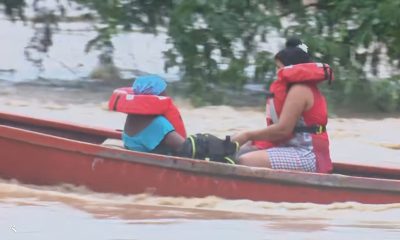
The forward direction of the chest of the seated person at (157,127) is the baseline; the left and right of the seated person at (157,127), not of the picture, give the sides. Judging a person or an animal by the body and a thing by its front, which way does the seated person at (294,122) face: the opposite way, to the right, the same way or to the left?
the opposite way

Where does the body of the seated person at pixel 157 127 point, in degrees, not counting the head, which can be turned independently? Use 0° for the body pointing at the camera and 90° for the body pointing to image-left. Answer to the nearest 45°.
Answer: approximately 270°

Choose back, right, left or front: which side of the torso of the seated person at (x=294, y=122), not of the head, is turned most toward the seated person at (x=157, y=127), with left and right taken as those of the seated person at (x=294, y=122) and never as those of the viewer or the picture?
front

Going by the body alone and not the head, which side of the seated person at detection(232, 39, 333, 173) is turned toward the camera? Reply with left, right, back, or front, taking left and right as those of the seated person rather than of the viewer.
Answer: left

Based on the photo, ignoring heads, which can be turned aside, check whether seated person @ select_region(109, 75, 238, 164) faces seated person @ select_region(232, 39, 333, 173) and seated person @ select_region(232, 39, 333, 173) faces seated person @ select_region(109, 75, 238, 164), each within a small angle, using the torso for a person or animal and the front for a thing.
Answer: yes

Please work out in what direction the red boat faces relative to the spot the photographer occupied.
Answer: facing to the left of the viewer

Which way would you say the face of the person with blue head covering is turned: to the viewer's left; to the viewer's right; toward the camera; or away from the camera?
away from the camera

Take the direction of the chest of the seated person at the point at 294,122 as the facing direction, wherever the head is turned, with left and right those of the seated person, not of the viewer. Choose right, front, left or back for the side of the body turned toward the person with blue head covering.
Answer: front

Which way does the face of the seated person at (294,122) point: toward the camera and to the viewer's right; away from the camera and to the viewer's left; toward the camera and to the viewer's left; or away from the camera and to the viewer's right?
away from the camera and to the viewer's left

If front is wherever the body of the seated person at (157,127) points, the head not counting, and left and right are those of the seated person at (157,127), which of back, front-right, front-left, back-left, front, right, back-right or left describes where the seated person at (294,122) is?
front
